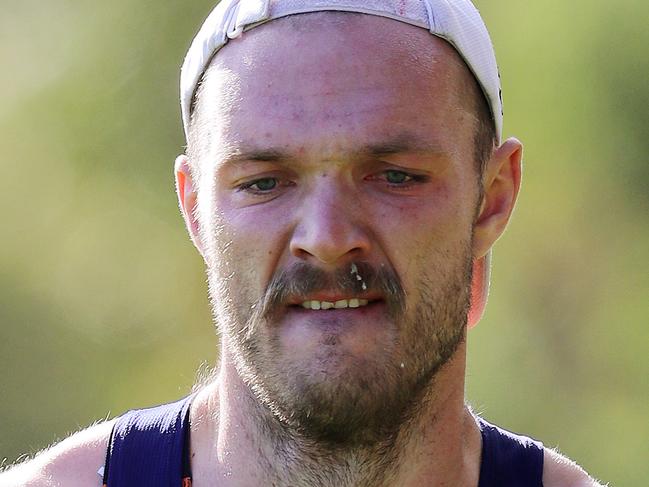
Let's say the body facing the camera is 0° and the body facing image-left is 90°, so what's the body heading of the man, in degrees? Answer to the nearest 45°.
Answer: approximately 0°
